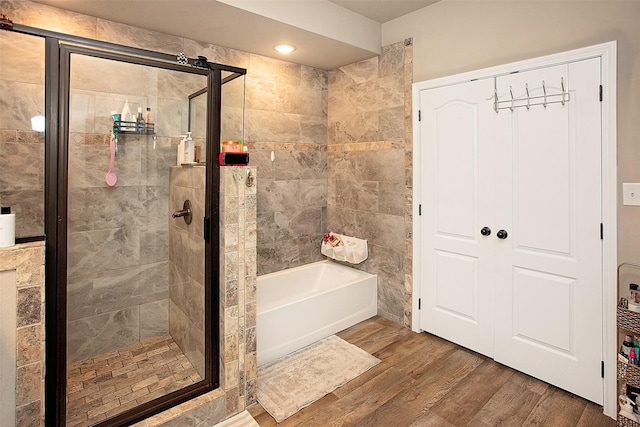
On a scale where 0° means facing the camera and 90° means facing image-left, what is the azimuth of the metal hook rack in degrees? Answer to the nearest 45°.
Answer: approximately 45°

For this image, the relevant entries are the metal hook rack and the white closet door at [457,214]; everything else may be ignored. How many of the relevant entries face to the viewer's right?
0

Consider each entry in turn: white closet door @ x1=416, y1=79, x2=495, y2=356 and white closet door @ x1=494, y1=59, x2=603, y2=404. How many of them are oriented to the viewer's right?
0

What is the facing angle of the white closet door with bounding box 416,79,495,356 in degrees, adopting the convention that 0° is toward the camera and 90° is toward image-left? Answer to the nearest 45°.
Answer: approximately 45°

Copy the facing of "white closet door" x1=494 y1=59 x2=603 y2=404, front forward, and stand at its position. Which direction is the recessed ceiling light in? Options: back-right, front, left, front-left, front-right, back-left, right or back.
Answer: front-right

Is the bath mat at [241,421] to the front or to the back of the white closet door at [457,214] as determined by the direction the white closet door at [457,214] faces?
to the front

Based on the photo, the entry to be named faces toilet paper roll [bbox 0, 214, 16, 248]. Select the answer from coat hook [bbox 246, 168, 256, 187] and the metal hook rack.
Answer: the metal hook rack

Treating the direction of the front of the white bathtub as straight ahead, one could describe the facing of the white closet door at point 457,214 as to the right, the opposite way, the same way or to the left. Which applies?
to the right

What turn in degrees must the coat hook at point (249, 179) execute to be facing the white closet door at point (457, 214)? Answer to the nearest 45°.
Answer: approximately 45° to its left

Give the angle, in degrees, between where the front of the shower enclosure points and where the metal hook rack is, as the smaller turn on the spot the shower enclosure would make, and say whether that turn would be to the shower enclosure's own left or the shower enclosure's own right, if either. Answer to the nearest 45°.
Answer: approximately 45° to the shower enclosure's own left

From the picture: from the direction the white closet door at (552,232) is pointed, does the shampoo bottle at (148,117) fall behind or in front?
in front
